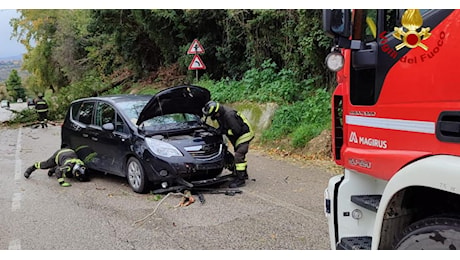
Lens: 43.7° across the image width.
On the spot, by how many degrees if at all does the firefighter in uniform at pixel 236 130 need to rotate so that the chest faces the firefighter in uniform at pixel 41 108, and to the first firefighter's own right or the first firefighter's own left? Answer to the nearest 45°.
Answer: approximately 45° to the first firefighter's own right

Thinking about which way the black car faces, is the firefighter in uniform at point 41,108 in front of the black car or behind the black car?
behind

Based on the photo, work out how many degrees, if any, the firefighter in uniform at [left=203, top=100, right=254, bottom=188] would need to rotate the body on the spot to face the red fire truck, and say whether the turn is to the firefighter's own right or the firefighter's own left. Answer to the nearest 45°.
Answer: approximately 90° to the firefighter's own left

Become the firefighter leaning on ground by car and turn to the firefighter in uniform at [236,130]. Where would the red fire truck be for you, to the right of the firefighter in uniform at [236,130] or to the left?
right

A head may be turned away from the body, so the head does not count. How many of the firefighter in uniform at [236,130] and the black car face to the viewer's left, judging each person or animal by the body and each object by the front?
1

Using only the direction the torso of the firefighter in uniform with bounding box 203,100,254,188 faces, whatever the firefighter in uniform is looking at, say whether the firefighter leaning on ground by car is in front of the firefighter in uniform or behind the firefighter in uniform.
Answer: in front

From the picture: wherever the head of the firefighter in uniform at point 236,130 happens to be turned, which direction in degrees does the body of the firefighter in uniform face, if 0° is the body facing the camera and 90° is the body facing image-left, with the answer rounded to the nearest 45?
approximately 90°

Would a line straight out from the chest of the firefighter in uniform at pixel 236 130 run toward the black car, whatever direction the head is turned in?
yes
